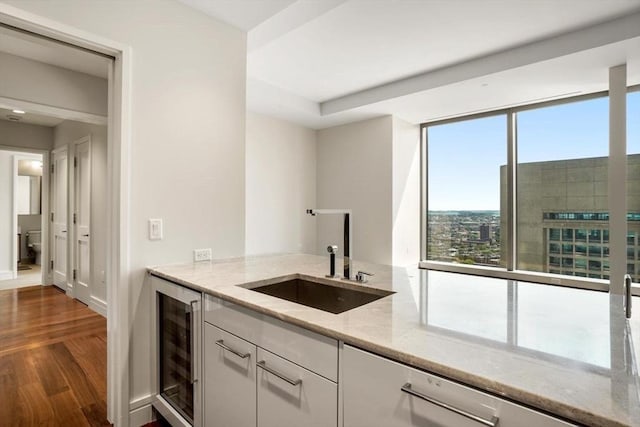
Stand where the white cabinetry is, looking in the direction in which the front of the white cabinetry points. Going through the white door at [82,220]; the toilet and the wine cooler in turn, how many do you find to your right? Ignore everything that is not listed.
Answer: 3

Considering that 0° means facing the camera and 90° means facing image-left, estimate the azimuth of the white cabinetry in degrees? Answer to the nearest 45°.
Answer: approximately 45°

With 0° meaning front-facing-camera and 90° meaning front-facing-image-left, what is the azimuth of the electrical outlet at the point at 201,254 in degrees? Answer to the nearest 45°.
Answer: approximately 315°

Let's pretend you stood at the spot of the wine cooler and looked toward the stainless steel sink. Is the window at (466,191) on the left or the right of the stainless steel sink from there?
left

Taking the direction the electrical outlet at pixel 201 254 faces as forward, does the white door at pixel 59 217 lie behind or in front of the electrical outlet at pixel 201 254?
behind

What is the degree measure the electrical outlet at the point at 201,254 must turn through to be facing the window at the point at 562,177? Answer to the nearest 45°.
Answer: approximately 45° to its left

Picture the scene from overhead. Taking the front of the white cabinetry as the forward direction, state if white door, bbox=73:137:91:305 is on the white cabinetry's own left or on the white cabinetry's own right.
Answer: on the white cabinetry's own right

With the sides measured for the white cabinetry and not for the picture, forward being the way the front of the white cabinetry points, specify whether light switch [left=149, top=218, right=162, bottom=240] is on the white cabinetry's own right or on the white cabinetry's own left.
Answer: on the white cabinetry's own right
